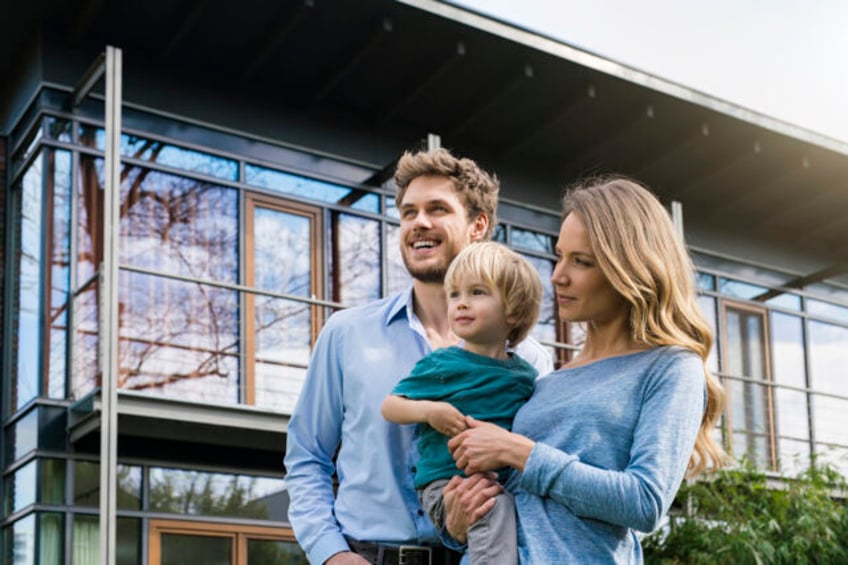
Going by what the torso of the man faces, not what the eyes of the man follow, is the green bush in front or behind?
behind

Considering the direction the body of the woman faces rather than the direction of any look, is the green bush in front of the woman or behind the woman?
behind

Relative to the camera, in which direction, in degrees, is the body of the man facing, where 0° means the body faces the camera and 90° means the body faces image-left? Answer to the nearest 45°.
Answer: approximately 0°

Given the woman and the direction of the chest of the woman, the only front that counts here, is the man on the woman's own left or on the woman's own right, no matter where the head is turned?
on the woman's own right

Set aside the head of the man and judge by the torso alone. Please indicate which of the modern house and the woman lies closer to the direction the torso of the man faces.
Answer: the woman
